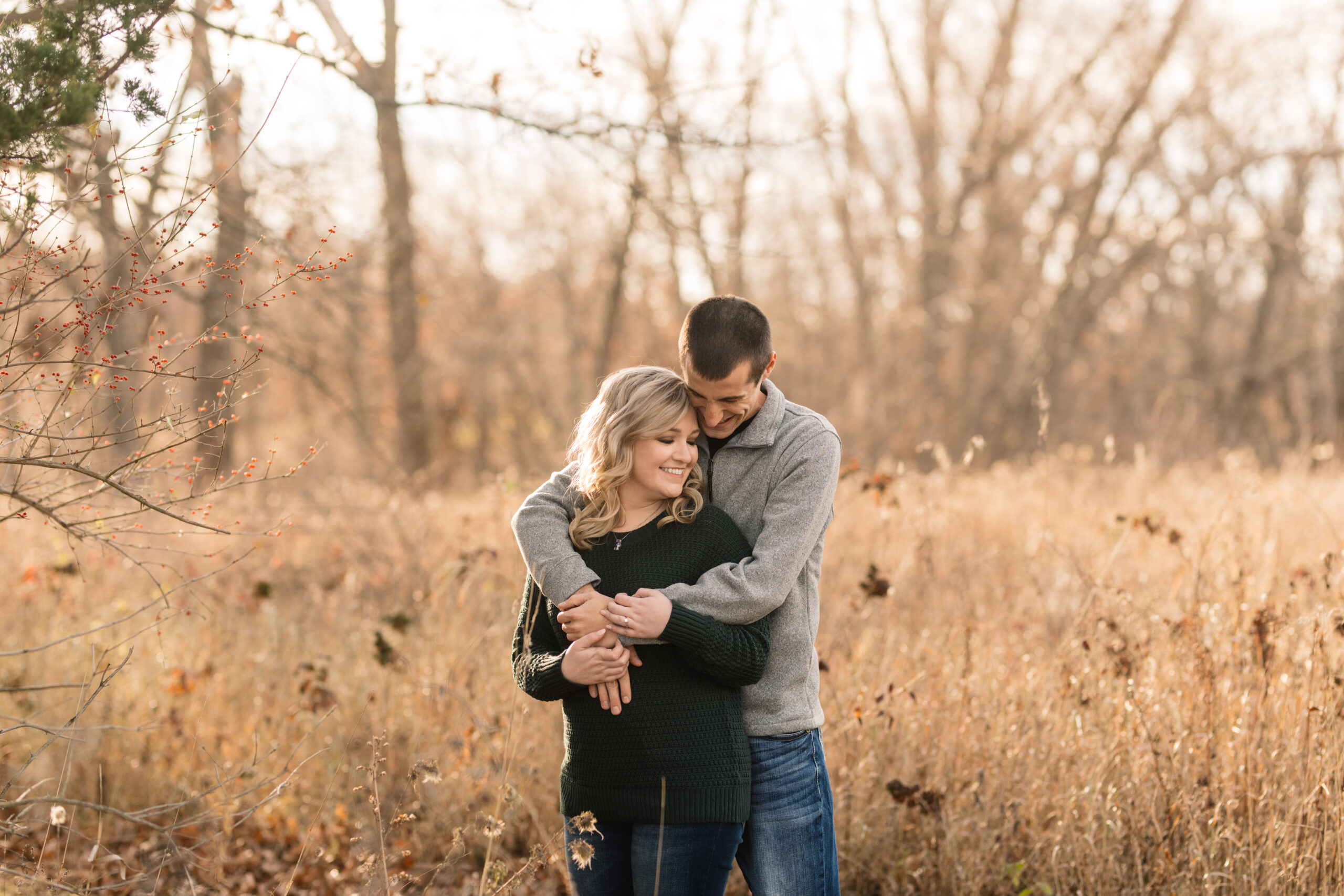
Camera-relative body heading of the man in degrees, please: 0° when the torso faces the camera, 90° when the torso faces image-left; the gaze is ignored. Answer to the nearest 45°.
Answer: approximately 45°

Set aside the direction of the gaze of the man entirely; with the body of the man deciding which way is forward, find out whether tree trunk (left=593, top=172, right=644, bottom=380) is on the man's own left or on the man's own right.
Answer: on the man's own right
